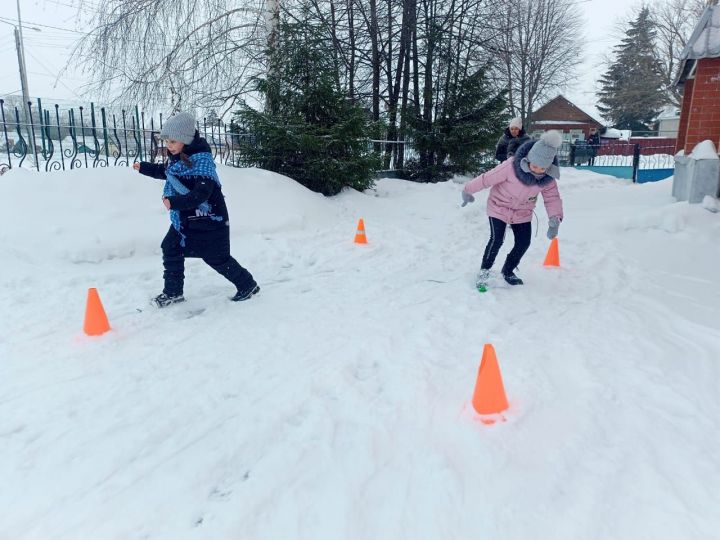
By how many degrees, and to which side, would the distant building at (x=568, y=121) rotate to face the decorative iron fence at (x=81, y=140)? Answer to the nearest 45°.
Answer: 0° — it already faces it

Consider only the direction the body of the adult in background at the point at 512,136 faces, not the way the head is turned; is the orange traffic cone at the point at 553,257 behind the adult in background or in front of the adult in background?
in front

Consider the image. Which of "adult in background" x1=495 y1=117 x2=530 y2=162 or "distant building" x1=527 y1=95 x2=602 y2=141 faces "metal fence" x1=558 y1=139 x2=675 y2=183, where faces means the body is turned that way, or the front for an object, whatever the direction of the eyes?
the distant building

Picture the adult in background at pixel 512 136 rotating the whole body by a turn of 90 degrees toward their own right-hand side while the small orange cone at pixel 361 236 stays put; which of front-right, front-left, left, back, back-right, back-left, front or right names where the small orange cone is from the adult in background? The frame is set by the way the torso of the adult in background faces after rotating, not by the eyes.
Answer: front-left

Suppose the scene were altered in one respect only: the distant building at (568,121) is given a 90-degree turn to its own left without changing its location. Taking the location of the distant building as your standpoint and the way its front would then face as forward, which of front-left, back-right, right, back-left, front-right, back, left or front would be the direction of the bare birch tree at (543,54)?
right

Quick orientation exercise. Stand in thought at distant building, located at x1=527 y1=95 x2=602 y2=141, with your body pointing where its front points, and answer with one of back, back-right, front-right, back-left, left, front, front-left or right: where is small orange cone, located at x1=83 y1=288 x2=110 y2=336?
front

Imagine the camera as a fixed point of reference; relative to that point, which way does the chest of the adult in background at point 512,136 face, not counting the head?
toward the camera

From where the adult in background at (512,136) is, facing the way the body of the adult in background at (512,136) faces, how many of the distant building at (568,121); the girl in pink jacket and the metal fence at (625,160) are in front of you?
1

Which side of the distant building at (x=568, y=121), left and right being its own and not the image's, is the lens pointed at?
front

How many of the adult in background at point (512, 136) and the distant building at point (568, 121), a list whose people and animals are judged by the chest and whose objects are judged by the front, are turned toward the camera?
2

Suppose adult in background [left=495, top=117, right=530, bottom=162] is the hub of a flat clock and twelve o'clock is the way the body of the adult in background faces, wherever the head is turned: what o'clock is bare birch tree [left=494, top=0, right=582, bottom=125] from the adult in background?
The bare birch tree is roughly at 6 o'clock from the adult in background.

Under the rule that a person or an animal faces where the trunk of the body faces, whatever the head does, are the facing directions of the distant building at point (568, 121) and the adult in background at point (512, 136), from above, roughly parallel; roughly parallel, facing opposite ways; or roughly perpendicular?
roughly parallel

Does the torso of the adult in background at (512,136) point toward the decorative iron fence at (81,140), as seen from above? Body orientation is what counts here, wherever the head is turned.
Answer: no

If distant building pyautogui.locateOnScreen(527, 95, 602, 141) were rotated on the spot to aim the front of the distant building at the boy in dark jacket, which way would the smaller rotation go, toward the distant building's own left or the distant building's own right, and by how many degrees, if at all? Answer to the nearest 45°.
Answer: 0° — it already faces them

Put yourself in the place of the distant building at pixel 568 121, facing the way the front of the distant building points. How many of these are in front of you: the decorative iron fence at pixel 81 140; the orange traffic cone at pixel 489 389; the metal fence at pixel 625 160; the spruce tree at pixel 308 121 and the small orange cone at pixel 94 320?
5

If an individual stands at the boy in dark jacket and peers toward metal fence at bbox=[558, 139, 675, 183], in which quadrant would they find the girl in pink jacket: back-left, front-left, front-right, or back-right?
front-right
